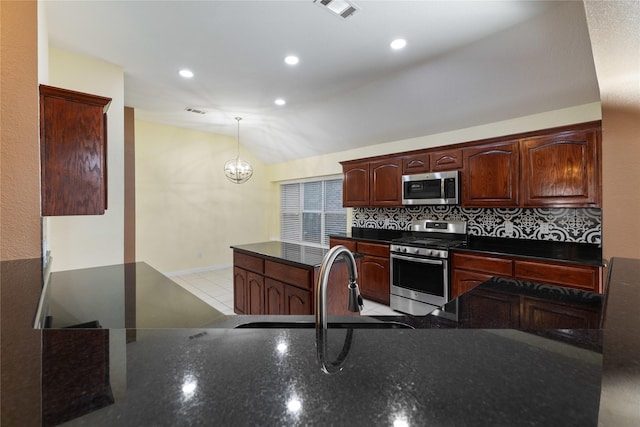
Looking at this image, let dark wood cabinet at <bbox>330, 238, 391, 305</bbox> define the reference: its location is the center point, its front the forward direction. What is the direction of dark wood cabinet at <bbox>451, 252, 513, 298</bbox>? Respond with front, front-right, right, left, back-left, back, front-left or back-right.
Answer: left

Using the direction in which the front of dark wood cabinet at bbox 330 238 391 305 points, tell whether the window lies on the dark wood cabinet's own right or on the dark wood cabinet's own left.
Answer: on the dark wood cabinet's own right

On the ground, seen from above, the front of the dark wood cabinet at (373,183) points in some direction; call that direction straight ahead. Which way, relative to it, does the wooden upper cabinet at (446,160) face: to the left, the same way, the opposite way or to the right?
the same way

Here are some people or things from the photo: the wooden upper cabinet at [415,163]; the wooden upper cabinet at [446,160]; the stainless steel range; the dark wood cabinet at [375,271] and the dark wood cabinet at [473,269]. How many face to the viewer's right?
0

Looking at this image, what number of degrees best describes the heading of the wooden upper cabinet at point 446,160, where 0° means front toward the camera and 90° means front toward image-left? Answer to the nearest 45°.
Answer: approximately 45°

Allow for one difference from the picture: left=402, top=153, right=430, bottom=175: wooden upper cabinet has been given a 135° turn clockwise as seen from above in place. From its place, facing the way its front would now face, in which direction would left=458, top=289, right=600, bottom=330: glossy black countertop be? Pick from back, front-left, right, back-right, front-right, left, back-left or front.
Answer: back

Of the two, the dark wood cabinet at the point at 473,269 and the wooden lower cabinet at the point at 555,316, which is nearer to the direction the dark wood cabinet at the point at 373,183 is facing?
the wooden lower cabinet

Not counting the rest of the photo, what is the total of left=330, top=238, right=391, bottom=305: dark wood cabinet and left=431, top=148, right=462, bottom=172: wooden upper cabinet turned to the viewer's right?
0

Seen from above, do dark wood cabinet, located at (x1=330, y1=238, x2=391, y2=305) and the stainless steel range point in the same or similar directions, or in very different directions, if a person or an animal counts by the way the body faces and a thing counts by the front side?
same or similar directions

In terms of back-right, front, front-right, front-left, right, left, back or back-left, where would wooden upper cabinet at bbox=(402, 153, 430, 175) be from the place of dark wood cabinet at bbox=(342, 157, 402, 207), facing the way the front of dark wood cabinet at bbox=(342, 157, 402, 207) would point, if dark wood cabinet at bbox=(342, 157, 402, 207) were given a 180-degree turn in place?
right

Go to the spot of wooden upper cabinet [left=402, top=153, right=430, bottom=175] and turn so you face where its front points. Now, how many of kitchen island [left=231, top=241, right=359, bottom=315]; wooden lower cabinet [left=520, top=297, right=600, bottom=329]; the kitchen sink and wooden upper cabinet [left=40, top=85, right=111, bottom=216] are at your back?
0

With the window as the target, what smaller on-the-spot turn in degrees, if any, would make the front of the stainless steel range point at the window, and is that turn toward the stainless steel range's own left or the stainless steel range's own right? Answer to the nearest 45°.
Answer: approximately 90° to the stainless steel range's own right

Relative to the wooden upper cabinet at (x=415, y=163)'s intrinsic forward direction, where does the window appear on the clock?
The window is roughly at 3 o'clock from the wooden upper cabinet.

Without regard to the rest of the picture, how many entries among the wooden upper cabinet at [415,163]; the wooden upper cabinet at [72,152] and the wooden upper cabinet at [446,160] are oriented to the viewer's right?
1

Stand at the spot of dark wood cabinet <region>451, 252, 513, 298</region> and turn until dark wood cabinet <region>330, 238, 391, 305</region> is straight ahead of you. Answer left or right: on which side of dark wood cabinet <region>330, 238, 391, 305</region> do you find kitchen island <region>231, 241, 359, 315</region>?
left

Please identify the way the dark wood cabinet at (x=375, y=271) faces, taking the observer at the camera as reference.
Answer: facing the viewer and to the left of the viewer

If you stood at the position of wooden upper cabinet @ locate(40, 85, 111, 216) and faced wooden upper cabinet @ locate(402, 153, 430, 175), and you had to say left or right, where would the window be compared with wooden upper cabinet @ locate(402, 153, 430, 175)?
left

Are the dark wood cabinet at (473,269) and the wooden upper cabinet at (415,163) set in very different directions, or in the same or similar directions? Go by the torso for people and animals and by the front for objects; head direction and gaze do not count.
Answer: same or similar directions

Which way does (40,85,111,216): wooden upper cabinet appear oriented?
to the viewer's right

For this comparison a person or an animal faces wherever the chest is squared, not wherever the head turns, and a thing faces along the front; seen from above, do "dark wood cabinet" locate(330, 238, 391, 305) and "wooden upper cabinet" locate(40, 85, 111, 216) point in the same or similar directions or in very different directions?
very different directions

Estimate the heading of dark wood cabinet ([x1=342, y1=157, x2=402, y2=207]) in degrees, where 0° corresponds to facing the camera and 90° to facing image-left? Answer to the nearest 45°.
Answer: approximately 45°
